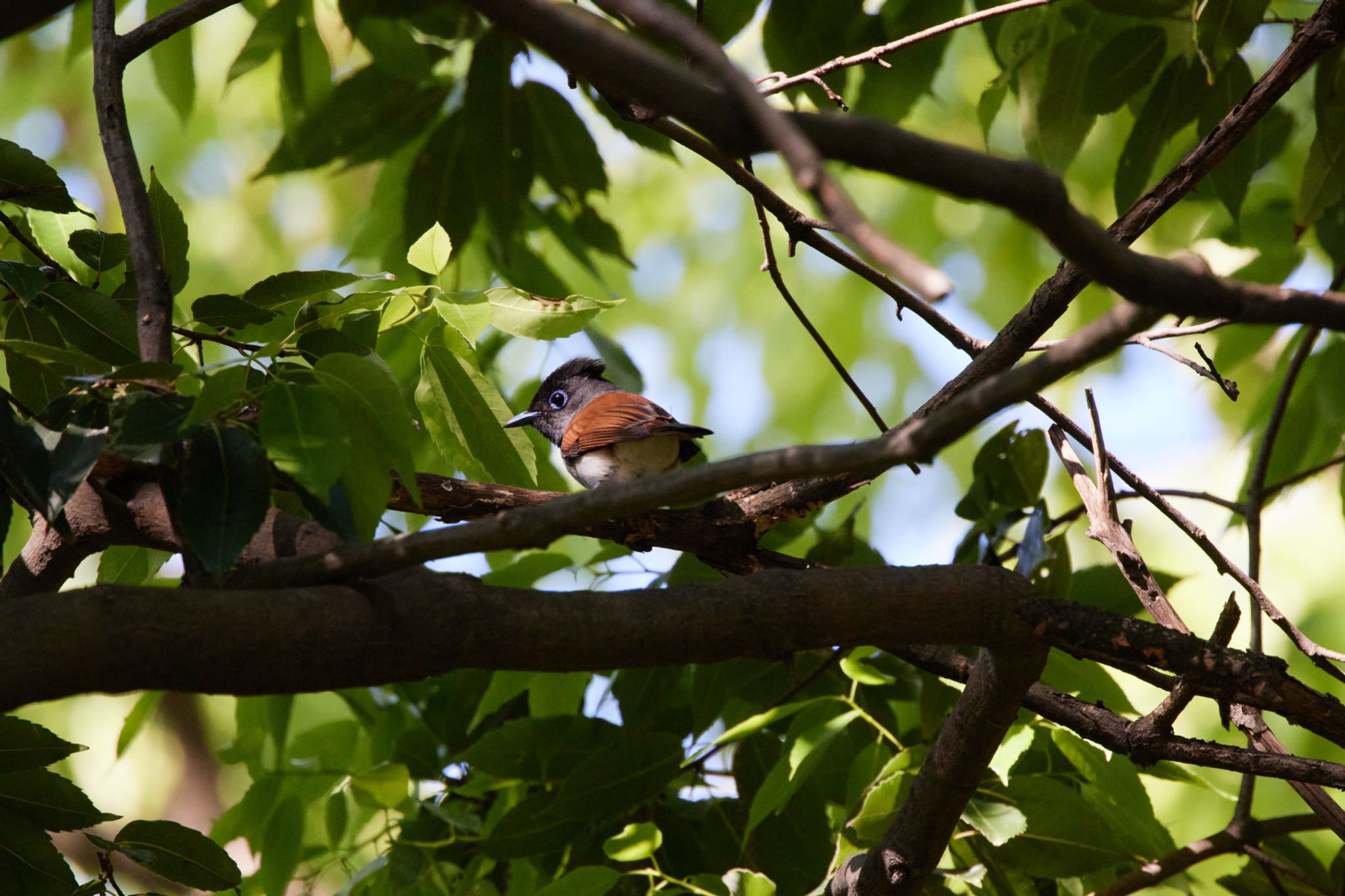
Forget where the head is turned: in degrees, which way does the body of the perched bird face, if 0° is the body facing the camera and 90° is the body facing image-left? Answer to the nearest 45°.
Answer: approximately 90°

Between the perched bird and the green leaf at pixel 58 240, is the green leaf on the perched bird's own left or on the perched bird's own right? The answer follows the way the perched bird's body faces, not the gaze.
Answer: on the perched bird's own left
